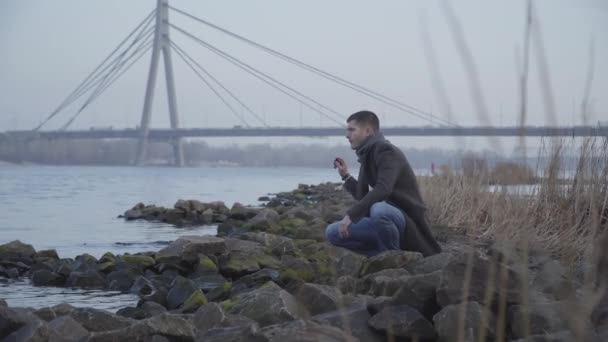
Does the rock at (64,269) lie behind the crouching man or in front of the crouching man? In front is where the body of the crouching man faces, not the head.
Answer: in front

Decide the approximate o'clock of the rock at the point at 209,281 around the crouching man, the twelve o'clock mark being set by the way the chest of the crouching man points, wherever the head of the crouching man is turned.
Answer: The rock is roughly at 12 o'clock from the crouching man.

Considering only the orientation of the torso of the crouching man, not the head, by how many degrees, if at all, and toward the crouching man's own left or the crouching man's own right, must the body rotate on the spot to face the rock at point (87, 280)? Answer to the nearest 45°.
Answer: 0° — they already face it

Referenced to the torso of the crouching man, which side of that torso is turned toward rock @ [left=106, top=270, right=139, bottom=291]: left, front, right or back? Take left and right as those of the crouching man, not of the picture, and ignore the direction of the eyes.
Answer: front

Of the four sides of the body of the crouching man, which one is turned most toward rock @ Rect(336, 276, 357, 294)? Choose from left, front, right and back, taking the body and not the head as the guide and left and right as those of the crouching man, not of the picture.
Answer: left

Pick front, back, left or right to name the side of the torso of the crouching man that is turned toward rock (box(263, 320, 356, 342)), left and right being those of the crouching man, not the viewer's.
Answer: left

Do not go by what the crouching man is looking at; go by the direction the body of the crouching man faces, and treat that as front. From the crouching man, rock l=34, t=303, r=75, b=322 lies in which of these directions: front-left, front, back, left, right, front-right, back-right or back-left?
front-left

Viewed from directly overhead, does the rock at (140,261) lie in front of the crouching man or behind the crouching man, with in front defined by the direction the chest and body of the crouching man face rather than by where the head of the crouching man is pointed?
in front

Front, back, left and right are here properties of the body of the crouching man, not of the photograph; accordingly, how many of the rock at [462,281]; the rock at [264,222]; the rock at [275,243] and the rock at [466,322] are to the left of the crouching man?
2

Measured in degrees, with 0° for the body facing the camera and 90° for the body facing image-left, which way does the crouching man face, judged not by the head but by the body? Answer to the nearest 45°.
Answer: approximately 90°

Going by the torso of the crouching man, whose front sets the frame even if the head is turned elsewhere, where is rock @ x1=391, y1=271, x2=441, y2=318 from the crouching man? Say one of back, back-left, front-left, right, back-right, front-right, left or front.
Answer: left

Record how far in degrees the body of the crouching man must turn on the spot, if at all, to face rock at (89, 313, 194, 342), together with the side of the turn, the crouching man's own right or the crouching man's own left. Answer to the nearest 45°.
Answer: approximately 45° to the crouching man's own left

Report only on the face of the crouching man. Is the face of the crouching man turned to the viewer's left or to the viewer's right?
to the viewer's left

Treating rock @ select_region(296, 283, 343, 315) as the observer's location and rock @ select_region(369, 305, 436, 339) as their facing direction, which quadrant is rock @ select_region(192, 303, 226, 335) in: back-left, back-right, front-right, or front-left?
back-right

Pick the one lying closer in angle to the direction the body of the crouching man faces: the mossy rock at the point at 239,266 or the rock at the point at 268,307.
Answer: the mossy rock
